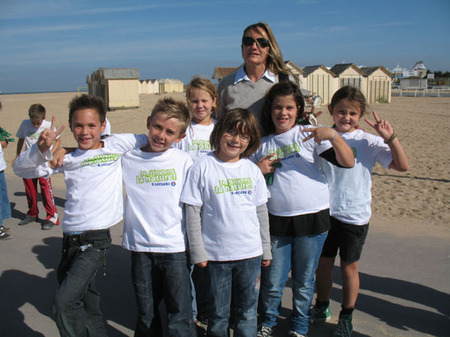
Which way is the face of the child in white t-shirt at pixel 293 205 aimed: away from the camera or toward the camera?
toward the camera

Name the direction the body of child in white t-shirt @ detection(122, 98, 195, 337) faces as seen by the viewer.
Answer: toward the camera

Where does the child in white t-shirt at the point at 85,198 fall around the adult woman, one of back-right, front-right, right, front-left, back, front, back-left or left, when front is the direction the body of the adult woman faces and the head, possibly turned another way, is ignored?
front-right

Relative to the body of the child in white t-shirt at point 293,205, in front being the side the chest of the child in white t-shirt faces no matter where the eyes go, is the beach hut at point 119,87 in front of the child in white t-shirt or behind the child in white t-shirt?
behind

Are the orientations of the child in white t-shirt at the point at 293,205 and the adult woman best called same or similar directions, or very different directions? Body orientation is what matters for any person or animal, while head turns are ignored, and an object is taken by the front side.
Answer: same or similar directions

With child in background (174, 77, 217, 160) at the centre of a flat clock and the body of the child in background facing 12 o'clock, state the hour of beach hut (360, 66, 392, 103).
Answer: The beach hut is roughly at 7 o'clock from the child in background.

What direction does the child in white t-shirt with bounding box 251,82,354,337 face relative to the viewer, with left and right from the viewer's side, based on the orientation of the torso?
facing the viewer

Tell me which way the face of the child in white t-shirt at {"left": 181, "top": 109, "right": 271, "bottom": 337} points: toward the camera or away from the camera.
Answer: toward the camera

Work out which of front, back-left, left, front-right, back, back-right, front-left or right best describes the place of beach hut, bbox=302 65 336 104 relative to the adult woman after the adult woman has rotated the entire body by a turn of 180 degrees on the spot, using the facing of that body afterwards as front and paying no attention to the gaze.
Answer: front

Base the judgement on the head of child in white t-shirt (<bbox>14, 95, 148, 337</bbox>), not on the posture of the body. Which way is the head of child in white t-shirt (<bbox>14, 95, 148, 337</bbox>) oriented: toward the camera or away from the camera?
toward the camera

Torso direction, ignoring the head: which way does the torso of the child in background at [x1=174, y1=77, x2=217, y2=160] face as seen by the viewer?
toward the camera

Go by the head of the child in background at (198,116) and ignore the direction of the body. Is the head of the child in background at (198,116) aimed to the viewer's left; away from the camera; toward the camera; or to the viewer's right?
toward the camera

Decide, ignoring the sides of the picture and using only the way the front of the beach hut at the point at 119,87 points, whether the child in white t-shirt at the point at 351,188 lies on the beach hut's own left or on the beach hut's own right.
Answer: on the beach hut's own left

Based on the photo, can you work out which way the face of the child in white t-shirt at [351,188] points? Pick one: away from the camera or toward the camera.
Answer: toward the camera
